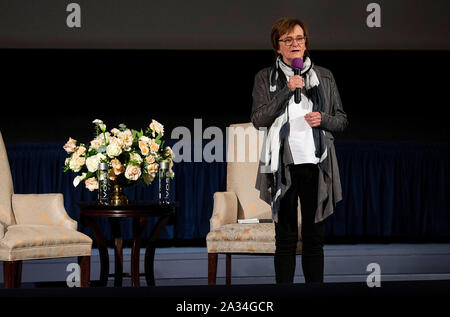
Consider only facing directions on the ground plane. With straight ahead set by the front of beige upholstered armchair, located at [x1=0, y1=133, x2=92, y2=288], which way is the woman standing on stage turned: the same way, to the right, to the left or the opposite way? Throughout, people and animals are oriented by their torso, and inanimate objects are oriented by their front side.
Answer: to the right

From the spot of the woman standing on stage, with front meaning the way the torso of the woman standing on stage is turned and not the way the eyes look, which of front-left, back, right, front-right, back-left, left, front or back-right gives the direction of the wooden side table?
back-right

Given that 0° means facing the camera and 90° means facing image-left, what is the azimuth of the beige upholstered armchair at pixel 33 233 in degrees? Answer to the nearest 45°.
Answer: approximately 315°

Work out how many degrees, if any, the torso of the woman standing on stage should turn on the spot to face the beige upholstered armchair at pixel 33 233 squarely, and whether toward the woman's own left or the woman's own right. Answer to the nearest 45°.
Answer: approximately 135° to the woman's own right

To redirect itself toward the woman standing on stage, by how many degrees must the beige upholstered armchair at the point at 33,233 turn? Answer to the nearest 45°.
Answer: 0° — it already faces them

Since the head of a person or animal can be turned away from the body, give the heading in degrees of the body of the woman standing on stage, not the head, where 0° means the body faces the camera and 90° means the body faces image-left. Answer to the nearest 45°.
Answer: approximately 0°

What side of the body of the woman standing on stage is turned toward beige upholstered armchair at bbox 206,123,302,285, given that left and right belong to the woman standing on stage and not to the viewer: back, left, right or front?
back
